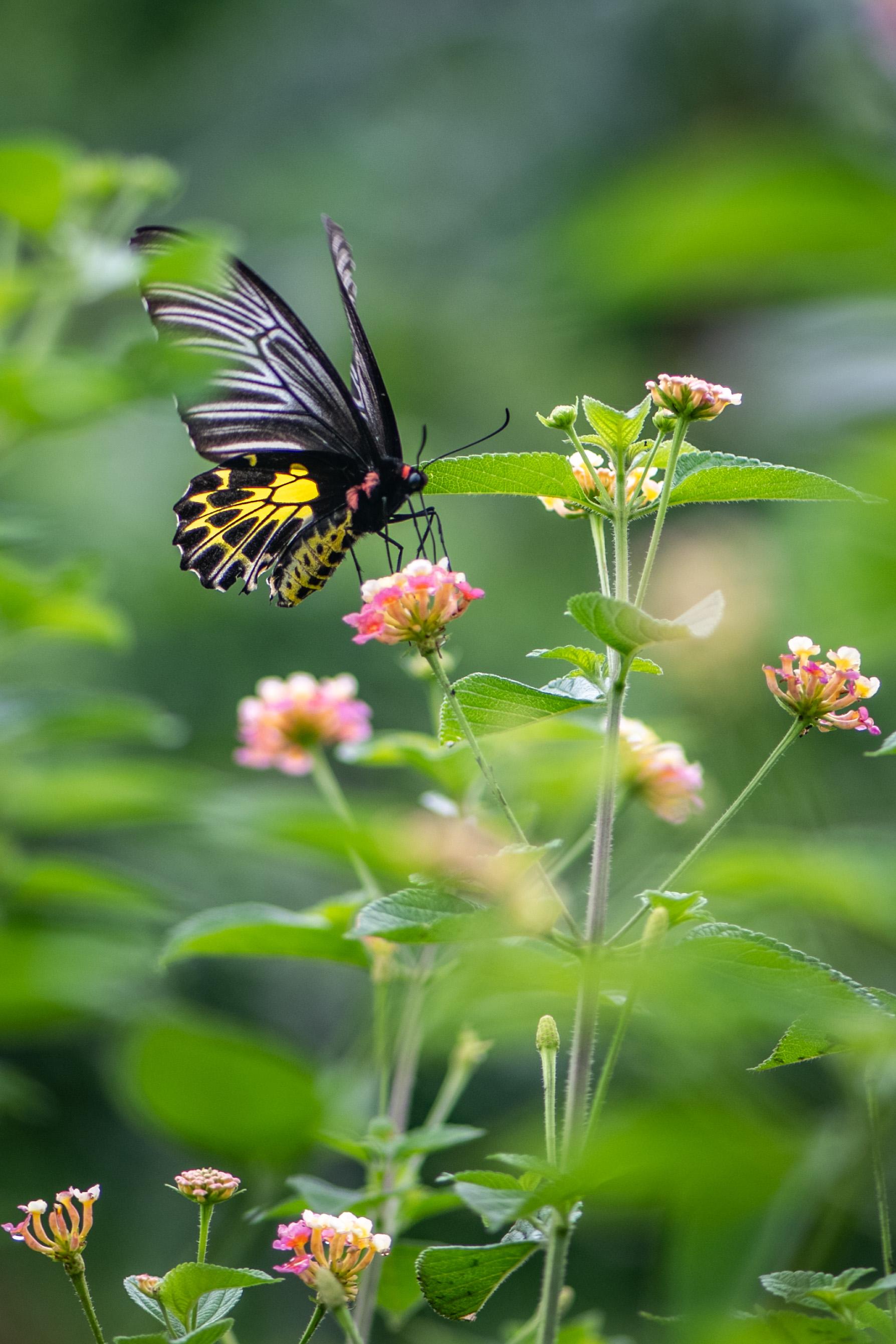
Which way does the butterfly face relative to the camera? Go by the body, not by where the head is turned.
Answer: to the viewer's right

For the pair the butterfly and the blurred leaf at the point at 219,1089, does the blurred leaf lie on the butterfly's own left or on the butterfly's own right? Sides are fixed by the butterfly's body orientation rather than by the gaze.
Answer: on the butterfly's own right
